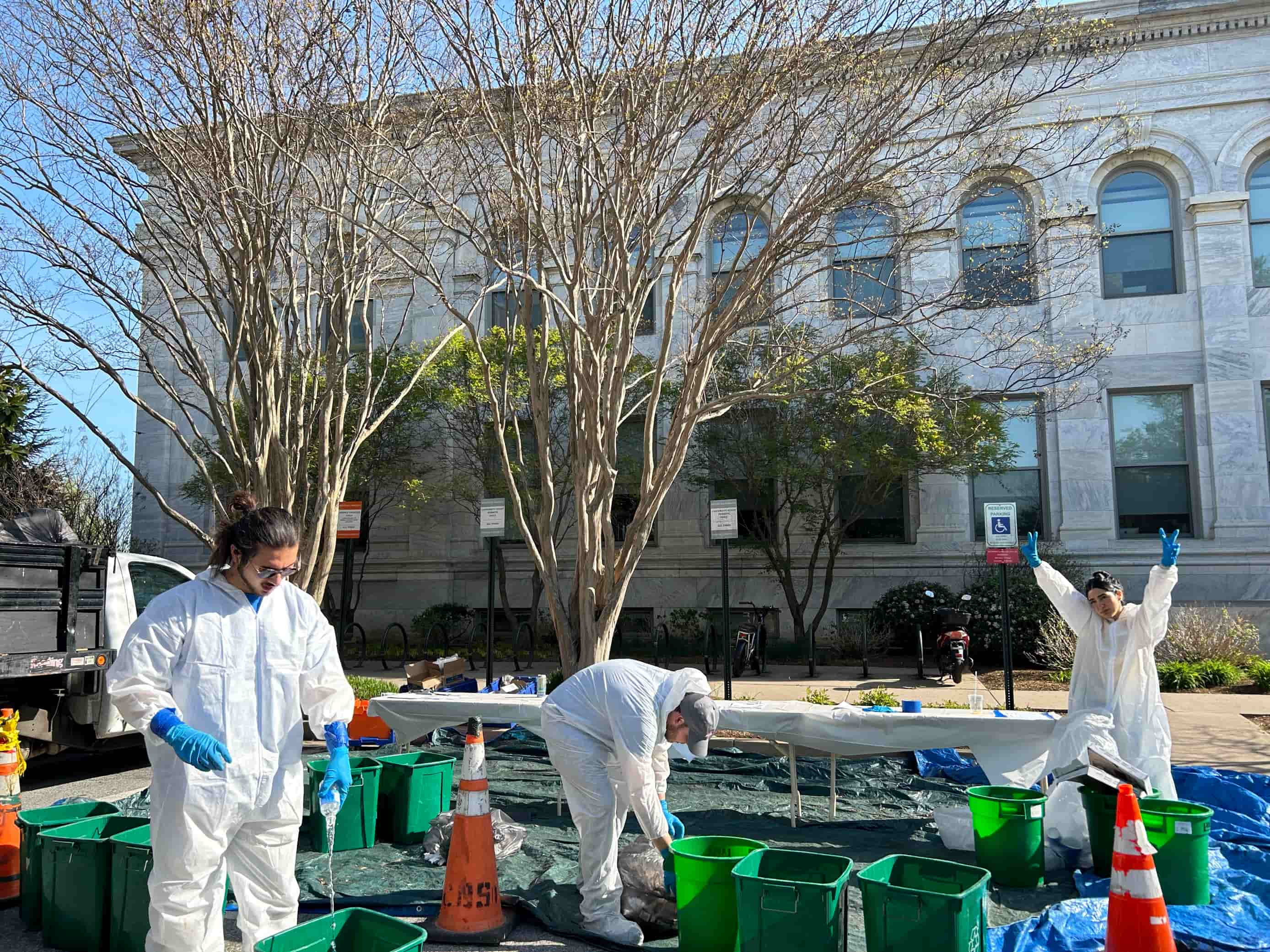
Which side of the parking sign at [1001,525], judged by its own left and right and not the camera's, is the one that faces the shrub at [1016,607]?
back

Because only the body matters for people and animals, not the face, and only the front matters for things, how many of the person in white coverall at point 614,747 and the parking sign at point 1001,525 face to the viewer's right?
1

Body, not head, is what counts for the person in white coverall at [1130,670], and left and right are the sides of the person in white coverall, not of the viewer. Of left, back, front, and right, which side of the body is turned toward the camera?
front

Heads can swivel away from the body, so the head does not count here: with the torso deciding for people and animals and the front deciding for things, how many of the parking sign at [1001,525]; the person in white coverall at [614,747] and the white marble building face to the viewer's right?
1

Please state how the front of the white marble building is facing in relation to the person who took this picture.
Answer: facing the viewer

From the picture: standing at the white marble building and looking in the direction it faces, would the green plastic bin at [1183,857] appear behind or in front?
in front

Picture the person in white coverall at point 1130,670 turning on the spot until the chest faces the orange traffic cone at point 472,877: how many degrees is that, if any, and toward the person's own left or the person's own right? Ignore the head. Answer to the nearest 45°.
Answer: approximately 45° to the person's own right

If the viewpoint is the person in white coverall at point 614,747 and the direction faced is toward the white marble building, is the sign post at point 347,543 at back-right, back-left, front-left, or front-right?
front-left

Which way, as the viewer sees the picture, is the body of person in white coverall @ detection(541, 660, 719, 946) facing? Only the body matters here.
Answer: to the viewer's right

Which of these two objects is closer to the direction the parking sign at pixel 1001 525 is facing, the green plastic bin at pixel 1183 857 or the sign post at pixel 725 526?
the green plastic bin
